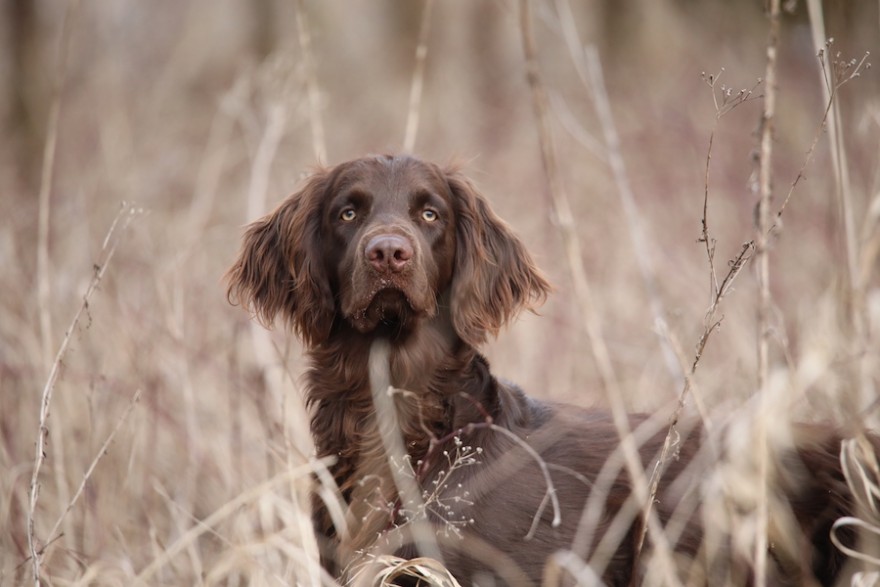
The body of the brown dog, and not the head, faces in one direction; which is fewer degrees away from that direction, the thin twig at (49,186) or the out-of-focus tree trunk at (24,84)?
the thin twig

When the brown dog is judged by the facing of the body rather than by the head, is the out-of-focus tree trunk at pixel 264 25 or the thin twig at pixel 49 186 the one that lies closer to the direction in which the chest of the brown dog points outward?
the thin twig

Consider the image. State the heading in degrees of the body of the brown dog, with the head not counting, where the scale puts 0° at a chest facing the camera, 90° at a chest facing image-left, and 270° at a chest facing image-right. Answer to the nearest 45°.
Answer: approximately 45°

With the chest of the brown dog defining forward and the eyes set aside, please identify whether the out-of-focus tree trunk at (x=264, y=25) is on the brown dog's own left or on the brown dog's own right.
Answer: on the brown dog's own right

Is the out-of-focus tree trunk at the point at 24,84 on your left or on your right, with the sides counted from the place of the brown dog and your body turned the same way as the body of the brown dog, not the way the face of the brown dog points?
on your right
